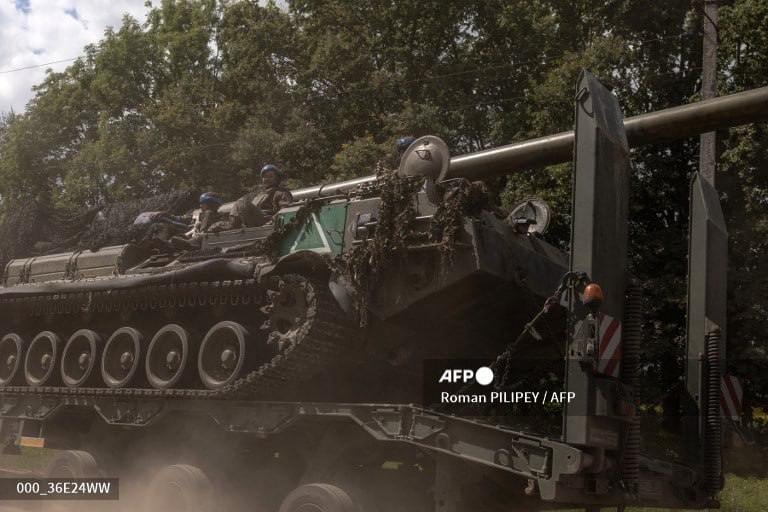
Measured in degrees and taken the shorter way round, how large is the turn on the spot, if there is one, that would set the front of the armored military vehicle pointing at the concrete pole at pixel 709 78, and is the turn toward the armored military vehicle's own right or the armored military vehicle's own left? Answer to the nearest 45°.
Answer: approximately 90° to the armored military vehicle's own left

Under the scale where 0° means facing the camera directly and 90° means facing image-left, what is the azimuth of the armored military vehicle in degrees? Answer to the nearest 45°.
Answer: approximately 315°

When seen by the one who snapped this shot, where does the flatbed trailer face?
facing away from the viewer and to the left of the viewer

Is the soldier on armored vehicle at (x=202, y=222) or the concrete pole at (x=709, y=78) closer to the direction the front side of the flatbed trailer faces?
the soldier on armored vehicle
